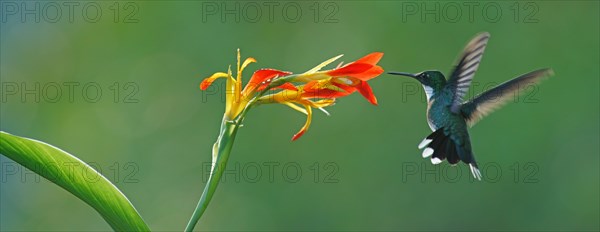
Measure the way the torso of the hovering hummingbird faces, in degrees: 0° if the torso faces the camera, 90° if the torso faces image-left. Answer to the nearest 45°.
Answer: approximately 90°

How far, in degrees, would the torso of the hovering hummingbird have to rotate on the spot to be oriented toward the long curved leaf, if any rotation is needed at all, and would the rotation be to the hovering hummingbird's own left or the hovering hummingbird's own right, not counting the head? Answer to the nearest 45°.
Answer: approximately 45° to the hovering hummingbird's own left

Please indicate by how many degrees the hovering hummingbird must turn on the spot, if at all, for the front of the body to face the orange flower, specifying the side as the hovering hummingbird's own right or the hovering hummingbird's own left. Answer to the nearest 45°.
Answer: approximately 45° to the hovering hummingbird's own left
